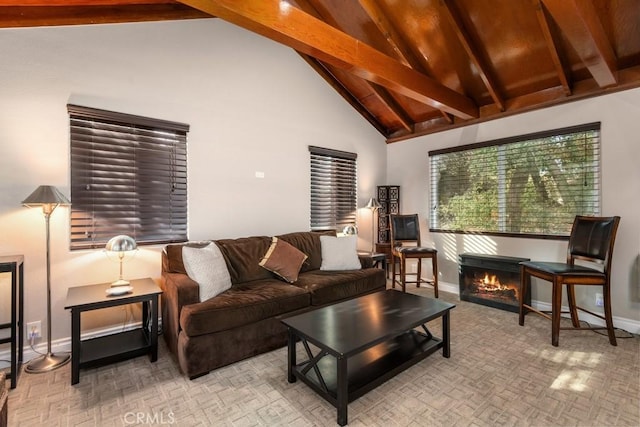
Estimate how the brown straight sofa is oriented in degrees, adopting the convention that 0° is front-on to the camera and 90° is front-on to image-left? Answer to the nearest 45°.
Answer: approximately 315°

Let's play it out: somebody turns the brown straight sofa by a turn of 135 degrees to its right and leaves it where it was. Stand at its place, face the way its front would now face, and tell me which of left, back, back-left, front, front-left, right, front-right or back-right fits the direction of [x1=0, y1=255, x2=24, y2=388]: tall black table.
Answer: front

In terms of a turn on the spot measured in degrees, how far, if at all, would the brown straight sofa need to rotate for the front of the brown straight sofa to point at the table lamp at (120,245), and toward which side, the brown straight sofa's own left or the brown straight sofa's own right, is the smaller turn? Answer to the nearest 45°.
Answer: approximately 135° to the brown straight sofa's own right

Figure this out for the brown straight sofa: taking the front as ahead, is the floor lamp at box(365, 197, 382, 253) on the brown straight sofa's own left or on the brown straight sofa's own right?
on the brown straight sofa's own left

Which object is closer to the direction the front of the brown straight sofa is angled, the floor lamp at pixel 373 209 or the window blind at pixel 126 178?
the floor lamp

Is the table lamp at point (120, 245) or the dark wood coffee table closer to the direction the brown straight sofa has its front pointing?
the dark wood coffee table

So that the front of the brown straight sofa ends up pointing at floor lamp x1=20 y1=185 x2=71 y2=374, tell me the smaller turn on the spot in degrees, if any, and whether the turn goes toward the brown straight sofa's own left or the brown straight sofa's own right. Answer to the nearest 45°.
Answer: approximately 135° to the brown straight sofa's own right

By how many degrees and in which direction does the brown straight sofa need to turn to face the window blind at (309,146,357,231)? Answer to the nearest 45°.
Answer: approximately 90° to its left

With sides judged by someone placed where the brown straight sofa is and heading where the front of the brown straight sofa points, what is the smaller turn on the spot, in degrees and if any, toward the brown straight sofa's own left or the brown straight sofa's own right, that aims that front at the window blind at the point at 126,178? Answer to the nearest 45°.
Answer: approximately 135° to the brown straight sofa's own right
